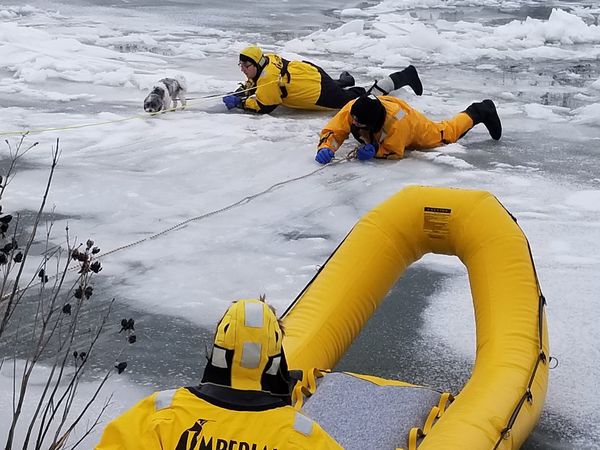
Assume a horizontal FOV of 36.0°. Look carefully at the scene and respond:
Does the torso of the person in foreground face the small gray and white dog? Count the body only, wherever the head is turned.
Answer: yes

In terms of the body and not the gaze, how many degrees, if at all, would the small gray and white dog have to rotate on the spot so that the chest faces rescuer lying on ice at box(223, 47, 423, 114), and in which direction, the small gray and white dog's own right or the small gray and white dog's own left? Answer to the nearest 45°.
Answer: approximately 135° to the small gray and white dog's own left

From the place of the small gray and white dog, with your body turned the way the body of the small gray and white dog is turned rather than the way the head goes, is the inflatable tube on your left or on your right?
on your left

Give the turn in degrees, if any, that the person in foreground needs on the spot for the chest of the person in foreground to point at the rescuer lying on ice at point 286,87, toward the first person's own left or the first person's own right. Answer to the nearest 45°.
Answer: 0° — they already face them

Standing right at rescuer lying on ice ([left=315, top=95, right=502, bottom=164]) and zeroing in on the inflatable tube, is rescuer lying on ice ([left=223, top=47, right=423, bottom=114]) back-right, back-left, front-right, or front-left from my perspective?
back-right

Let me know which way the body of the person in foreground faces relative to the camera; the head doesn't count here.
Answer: away from the camera

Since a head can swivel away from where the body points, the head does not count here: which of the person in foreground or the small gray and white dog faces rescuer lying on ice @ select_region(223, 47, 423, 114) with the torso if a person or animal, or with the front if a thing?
the person in foreground

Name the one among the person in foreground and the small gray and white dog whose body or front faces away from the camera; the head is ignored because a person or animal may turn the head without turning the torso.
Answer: the person in foreground

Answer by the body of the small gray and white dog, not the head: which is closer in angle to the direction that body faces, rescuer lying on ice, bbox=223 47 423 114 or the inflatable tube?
the inflatable tube

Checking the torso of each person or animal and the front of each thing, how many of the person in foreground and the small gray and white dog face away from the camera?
1
